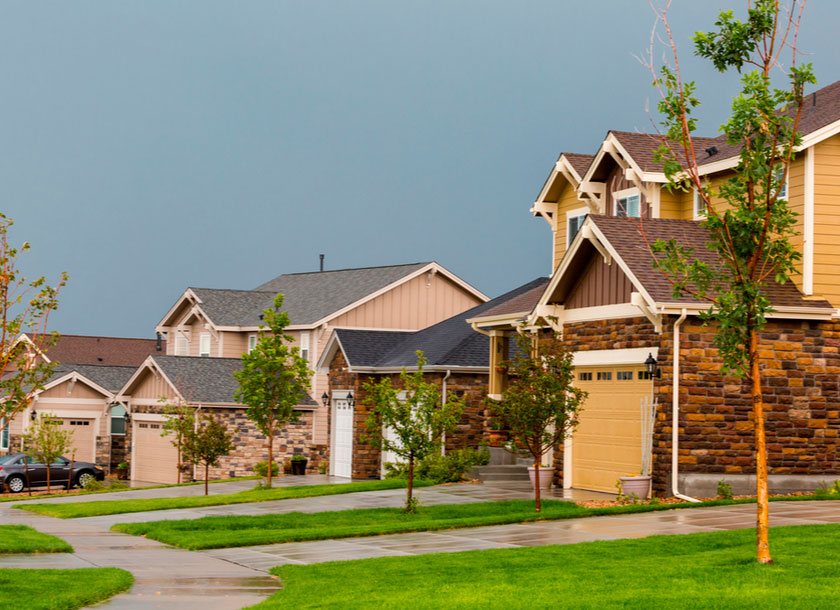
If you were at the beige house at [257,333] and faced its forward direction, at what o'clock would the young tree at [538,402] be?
The young tree is roughly at 10 o'clock from the beige house.

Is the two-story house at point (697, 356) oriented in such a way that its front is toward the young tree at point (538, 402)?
yes

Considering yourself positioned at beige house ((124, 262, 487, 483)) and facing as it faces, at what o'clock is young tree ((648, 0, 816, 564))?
The young tree is roughly at 10 o'clock from the beige house.

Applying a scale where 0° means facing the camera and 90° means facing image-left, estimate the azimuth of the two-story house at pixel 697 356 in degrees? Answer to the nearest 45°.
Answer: approximately 45°

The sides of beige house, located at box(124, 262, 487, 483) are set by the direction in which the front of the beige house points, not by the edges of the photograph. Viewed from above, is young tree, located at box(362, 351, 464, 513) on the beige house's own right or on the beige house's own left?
on the beige house's own left

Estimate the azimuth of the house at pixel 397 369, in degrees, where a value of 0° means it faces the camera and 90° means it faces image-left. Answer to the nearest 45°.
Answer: approximately 45°

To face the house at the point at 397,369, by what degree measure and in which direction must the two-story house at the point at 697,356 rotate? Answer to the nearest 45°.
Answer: approximately 90° to its right

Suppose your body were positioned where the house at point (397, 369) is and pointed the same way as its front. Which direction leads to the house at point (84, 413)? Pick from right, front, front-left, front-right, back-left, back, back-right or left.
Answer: right

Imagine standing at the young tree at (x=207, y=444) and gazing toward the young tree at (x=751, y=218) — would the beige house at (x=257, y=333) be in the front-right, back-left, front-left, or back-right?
back-left

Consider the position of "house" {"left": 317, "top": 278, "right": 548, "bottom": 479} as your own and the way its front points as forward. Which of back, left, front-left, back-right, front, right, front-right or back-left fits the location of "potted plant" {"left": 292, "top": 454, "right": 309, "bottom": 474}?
right

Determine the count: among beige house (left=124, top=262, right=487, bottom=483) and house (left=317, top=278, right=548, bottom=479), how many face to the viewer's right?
0
